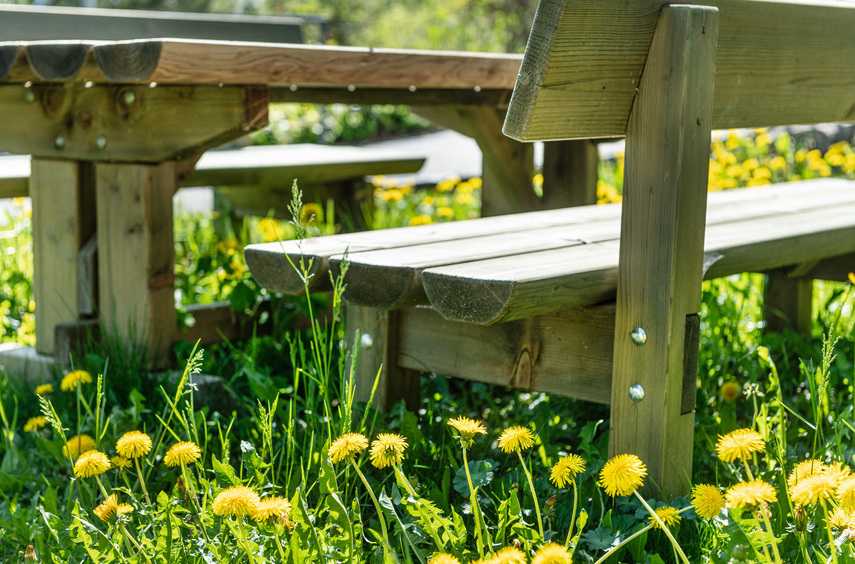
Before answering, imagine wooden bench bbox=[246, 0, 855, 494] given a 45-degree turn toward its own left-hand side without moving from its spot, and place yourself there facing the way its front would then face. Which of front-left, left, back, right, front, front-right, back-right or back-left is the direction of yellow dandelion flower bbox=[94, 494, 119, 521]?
front-left

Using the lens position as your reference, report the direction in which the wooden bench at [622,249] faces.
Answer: facing away from the viewer and to the left of the viewer

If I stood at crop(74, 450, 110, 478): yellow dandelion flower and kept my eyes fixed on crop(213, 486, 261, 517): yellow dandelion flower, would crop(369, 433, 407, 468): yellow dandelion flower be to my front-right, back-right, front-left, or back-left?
front-left

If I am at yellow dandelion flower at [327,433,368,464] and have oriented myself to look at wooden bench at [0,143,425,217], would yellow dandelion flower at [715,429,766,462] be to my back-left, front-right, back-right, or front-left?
back-right

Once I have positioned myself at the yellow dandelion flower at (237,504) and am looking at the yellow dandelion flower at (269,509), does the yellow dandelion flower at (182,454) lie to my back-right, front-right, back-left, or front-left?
back-left

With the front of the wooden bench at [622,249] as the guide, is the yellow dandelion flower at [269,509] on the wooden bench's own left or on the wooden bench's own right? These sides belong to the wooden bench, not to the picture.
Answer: on the wooden bench's own left

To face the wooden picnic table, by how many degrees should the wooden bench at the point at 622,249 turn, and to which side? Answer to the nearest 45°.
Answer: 0° — it already faces it

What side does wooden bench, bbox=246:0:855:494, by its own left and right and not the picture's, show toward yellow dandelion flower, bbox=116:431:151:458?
left

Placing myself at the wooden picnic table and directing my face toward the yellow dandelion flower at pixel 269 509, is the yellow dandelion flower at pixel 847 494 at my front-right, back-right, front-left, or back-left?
front-left

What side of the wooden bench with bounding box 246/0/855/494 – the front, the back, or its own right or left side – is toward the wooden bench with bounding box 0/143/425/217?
front
